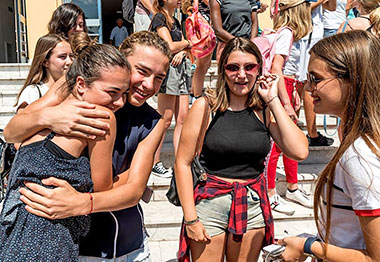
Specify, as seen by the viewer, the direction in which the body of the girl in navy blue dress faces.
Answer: to the viewer's right

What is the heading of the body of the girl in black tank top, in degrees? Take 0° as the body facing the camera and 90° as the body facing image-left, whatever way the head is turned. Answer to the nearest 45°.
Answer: approximately 0°

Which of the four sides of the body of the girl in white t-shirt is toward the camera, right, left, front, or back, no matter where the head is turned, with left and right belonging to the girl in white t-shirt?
left

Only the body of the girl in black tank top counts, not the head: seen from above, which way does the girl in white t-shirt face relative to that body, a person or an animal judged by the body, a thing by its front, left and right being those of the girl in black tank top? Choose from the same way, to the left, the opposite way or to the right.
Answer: to the right

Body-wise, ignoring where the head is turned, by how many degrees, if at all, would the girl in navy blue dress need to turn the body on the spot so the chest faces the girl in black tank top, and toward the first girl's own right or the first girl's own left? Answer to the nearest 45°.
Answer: approximately 45° to the first girl's own right

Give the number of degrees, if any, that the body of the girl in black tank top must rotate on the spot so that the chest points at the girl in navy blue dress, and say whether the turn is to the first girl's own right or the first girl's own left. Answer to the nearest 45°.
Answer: approximately 45° to the first girl's own right
